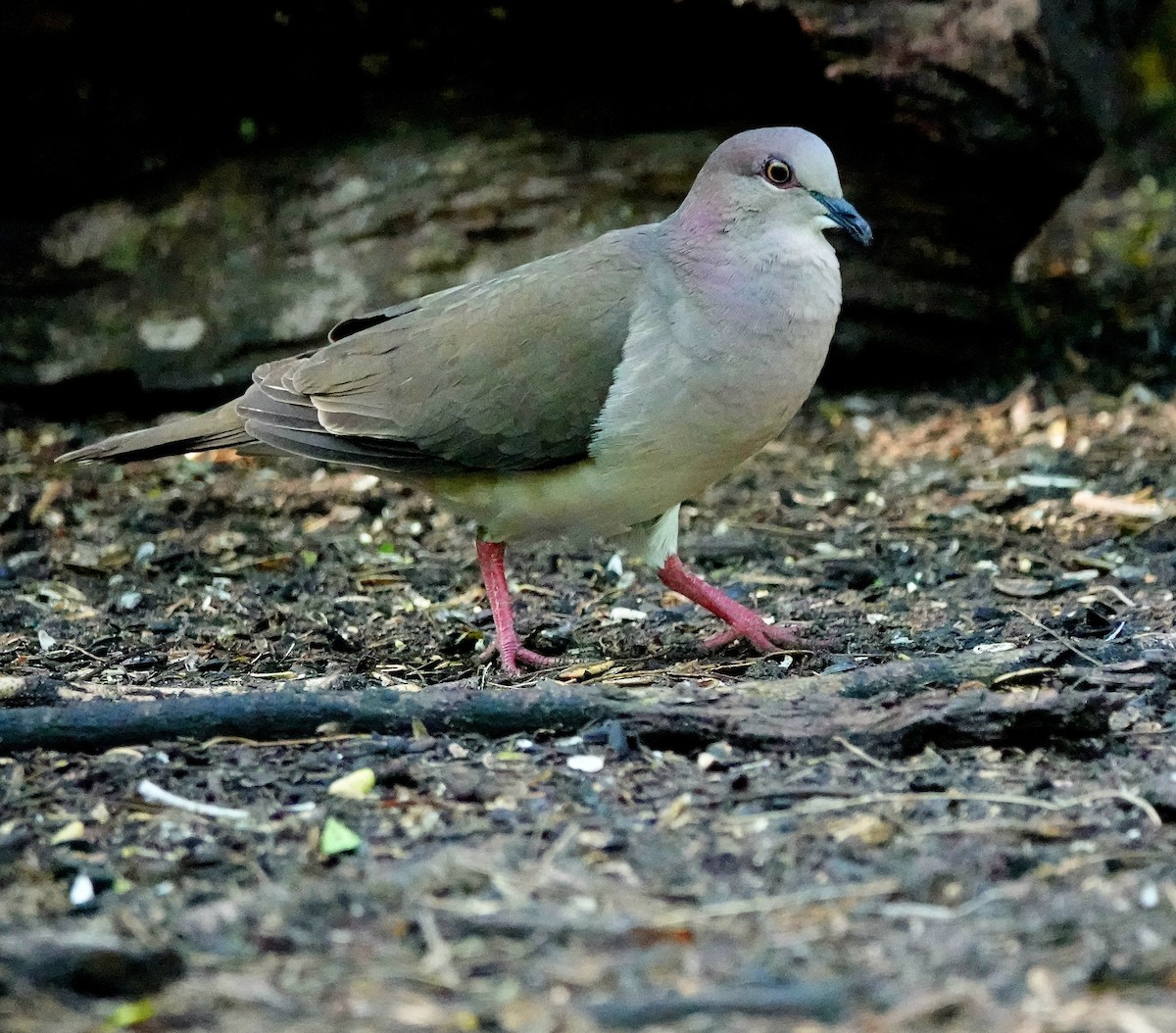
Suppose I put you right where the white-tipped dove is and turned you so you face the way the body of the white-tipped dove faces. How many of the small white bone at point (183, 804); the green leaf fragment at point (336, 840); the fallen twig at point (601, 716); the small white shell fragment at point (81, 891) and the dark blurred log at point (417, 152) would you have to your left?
1

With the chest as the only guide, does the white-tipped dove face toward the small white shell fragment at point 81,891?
no

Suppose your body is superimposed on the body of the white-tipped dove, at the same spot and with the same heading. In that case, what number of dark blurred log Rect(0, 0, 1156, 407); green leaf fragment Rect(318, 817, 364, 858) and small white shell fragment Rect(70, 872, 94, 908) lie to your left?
1

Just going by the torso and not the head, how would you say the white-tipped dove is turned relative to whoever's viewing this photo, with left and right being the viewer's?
facing to the right of the viewer

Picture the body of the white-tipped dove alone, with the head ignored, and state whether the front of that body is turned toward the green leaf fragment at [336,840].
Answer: no

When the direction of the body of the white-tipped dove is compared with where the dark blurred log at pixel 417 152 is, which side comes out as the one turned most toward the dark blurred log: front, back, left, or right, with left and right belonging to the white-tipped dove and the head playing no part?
left

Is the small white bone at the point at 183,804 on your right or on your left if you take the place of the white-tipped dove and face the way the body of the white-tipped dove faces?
on your right

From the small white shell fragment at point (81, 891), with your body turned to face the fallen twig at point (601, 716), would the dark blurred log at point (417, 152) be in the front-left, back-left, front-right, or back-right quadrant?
front-left
